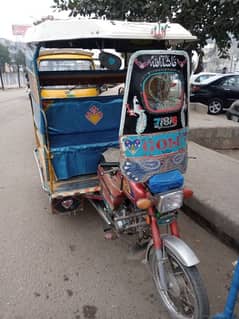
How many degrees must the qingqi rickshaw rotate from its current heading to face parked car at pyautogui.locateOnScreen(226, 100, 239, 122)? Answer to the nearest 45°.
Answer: approximately 90° to its left

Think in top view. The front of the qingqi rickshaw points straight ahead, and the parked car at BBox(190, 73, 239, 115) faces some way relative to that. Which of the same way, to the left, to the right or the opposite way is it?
to the left

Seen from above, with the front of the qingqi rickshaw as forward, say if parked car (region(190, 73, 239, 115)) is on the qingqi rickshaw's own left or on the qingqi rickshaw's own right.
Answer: on the qingqi rickshaw's own left

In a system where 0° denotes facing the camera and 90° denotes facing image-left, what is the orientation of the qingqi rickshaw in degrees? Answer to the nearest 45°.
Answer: approximately 315°

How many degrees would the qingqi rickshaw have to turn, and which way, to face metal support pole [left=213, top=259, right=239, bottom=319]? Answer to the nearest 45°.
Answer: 0° — it already faces it

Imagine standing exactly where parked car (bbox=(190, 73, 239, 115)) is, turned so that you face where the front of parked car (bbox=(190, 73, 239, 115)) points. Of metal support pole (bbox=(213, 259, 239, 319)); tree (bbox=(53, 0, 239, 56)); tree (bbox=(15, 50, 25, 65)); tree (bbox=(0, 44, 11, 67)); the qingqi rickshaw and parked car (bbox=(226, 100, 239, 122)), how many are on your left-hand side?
3

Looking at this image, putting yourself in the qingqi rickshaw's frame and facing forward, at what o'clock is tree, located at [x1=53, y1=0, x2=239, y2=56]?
The tree is roughly at 8 o'clock from the qingqi rickshaw.
